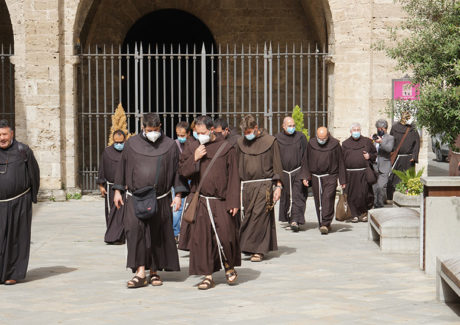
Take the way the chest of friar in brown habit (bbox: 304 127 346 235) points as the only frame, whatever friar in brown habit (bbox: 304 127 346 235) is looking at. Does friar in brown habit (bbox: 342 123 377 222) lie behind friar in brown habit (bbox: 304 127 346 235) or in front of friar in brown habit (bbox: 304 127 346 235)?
behind

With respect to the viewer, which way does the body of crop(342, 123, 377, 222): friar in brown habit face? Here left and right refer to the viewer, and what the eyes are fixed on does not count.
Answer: facing the viewer

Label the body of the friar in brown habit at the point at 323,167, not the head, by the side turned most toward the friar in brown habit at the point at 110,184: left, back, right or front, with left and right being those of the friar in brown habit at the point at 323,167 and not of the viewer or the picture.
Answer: right

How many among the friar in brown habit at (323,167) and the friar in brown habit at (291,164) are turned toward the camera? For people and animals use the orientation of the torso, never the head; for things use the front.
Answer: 2

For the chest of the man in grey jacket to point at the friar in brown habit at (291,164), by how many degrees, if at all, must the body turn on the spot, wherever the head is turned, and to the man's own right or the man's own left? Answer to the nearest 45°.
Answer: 0° — they already face them

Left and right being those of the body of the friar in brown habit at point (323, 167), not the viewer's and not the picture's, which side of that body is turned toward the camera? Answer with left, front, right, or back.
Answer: front

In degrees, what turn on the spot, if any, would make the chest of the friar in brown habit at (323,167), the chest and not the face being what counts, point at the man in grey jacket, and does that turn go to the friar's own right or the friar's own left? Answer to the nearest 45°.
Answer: approximately 135° to the friar's own left

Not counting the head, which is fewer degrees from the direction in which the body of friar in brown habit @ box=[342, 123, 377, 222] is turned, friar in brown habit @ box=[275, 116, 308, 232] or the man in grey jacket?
the friar in brown habit
